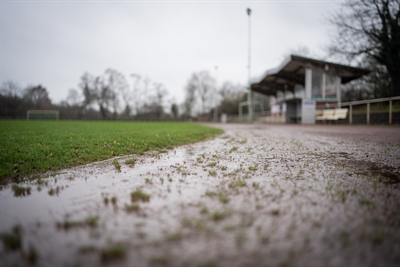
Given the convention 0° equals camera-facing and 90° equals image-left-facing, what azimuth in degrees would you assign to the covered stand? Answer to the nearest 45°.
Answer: approximately 45°

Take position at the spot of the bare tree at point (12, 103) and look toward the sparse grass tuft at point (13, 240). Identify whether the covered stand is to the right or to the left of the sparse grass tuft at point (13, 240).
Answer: left

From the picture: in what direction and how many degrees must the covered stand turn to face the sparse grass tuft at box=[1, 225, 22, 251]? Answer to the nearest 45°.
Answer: approximately 45° to its left

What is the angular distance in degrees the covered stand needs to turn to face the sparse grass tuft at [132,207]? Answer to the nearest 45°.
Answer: approximately 45° to its left
